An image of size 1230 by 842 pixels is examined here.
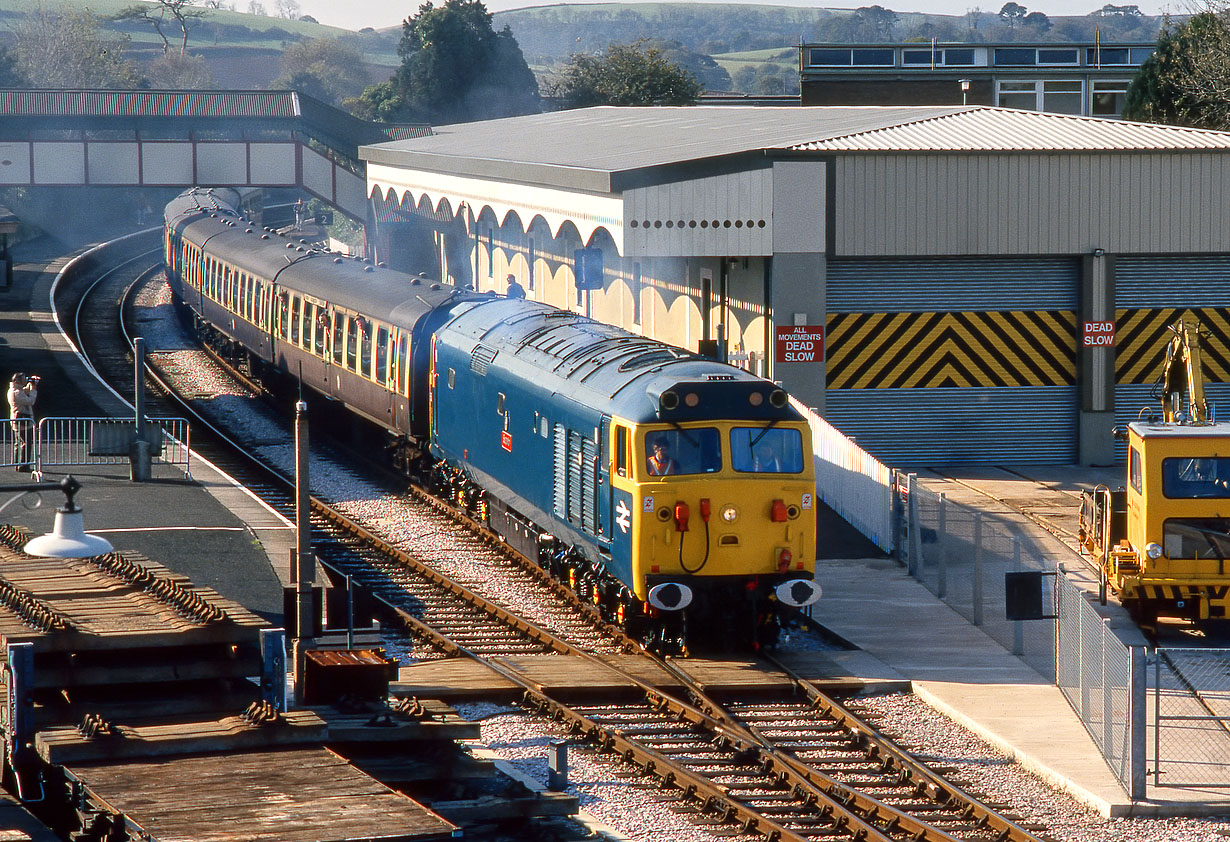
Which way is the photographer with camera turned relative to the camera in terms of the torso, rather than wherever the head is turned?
to the viewer's right

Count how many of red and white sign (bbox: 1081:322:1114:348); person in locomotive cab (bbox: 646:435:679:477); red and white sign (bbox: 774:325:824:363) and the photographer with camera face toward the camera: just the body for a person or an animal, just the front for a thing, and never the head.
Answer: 3

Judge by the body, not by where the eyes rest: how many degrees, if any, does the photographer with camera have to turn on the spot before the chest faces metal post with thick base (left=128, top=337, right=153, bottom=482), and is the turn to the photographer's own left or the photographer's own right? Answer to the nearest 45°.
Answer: approximately 45° to the photographer's own right

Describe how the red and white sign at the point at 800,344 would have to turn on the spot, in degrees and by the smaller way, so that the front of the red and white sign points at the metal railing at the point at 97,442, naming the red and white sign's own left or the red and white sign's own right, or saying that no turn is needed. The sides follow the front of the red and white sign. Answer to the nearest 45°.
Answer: approximately 90° to the red and white sign's own right

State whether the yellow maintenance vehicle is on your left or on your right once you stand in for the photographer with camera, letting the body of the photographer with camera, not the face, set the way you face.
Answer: on your right

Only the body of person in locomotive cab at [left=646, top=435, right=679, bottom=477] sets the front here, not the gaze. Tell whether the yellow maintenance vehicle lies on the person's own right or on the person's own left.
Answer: on the person's own left
